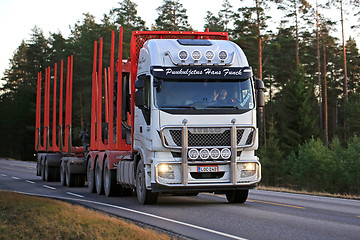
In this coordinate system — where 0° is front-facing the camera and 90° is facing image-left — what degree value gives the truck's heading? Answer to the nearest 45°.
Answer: approximately 315°
